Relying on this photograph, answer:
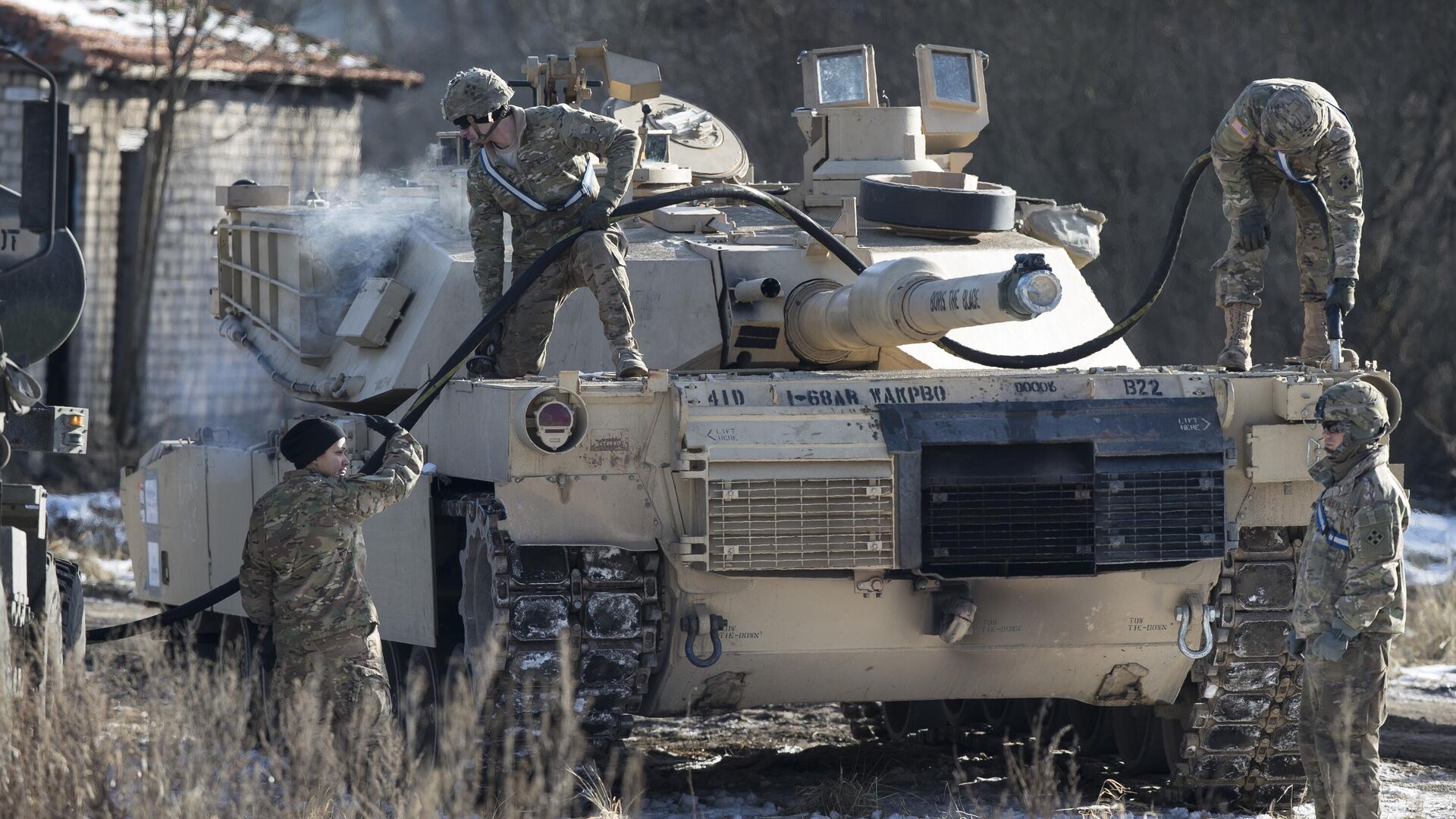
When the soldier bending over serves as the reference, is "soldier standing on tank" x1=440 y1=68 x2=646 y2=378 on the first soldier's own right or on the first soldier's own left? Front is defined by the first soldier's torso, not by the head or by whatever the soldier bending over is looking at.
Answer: on the first soldier's own right

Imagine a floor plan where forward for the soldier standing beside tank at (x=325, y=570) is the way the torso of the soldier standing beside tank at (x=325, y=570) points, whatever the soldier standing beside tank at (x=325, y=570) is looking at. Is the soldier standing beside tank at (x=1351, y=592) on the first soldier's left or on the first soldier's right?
on the first soldier's right

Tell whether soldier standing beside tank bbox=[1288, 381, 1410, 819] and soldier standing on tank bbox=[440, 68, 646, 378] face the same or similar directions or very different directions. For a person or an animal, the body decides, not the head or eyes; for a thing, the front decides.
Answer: same or similar directions

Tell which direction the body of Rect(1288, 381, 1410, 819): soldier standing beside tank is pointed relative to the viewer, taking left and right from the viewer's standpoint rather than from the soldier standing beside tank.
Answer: facing the viewer and to the left of the viewer

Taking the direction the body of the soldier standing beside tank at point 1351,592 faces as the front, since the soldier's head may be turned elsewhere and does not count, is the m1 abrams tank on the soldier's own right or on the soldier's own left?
on the soldier's own right

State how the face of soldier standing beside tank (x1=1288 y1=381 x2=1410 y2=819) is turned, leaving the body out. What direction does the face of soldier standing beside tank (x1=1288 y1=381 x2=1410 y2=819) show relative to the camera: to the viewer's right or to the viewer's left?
to the viewer's left

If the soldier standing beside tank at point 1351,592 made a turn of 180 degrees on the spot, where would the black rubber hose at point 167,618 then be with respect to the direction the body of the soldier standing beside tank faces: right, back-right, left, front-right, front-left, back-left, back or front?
back-left

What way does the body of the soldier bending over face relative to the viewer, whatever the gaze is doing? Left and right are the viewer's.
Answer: facing the viewer
